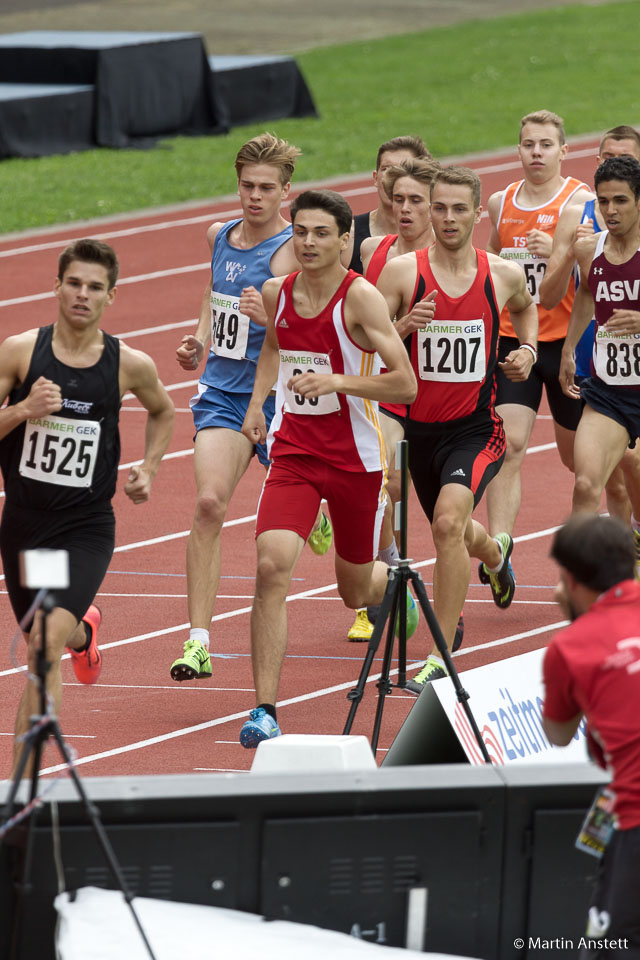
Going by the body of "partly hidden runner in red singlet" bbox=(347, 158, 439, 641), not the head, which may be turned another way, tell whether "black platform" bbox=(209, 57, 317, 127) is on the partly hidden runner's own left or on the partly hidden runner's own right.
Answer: on the partly hidden runner's own right

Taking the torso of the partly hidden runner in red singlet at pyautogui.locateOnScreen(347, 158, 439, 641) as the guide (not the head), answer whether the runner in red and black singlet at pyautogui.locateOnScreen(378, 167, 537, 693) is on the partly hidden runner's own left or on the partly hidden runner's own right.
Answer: on the partly hidden runner's own left

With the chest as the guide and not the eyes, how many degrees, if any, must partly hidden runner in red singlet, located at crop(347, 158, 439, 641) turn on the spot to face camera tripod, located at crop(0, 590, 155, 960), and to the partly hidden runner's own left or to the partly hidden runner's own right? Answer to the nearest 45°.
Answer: approximately 45° to the partly hidden runner's own left

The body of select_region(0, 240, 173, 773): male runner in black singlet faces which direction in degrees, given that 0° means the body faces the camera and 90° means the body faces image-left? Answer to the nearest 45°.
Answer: approximately 0°

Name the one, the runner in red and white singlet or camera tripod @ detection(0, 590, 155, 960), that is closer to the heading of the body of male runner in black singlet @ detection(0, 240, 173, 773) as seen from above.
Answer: the camera tripod

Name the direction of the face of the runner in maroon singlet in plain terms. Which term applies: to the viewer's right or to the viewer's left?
to the viewer's left

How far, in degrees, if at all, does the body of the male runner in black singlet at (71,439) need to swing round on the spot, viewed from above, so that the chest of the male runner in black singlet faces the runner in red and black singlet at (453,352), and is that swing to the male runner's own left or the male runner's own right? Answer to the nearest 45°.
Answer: approximately 135° to the male runner's own left

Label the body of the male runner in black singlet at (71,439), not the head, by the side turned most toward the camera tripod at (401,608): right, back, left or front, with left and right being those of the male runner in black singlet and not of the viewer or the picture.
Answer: left

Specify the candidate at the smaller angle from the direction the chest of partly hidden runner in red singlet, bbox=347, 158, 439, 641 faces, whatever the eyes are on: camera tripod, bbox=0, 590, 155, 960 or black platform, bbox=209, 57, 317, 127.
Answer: the camera tripod

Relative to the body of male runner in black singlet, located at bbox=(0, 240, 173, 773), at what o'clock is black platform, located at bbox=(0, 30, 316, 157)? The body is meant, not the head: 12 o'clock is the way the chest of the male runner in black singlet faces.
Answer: The black platform is roughly at 6 o'clock from the male runner in black singlet.
